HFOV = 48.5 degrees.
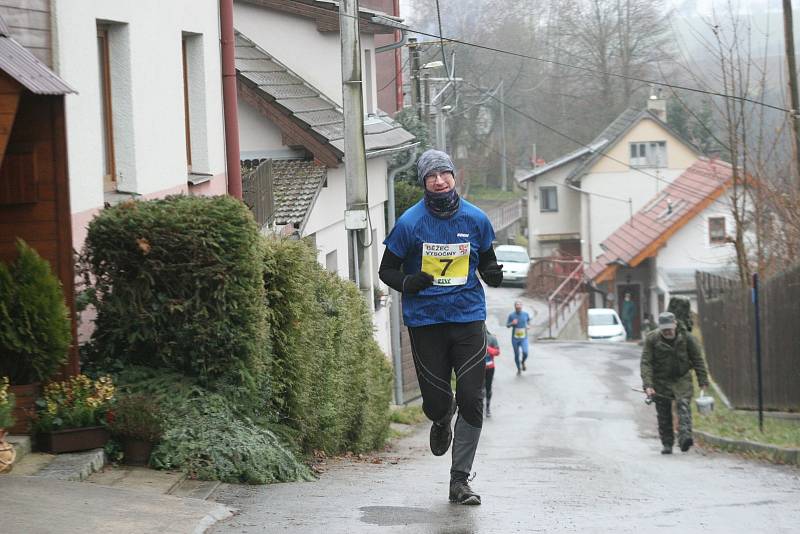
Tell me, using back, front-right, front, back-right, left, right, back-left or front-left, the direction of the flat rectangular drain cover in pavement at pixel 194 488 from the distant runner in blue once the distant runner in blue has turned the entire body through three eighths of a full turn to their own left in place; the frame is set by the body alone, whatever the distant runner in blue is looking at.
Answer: back-right

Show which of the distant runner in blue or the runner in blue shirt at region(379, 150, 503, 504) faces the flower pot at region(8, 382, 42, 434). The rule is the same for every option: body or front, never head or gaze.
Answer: the distant runner in blue

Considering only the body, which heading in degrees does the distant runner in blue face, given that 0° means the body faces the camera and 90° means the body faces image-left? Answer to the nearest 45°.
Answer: approximately 0°

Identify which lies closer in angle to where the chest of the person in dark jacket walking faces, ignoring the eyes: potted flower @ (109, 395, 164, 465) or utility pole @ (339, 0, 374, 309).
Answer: the potted flower

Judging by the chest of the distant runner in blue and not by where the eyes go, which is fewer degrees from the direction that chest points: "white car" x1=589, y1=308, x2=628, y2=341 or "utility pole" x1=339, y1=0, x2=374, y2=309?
the utility pole

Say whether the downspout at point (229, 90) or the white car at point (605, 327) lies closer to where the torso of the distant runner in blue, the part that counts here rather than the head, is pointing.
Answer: the downspout

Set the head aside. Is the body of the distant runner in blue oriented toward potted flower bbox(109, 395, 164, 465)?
yes

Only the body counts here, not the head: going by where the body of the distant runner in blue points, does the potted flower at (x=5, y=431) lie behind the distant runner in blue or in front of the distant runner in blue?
in front

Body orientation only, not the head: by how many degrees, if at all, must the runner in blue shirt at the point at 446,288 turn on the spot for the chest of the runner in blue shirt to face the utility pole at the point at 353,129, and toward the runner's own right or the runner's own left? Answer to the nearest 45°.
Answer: approximately 180°

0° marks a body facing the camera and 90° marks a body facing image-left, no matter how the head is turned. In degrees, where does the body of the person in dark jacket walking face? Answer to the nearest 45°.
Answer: approximately 0°

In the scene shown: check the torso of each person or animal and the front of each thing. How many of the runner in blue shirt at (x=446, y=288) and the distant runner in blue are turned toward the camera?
2
